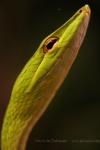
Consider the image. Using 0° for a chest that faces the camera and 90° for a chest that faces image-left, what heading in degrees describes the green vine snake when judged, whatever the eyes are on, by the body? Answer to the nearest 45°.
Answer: approximately 270°
